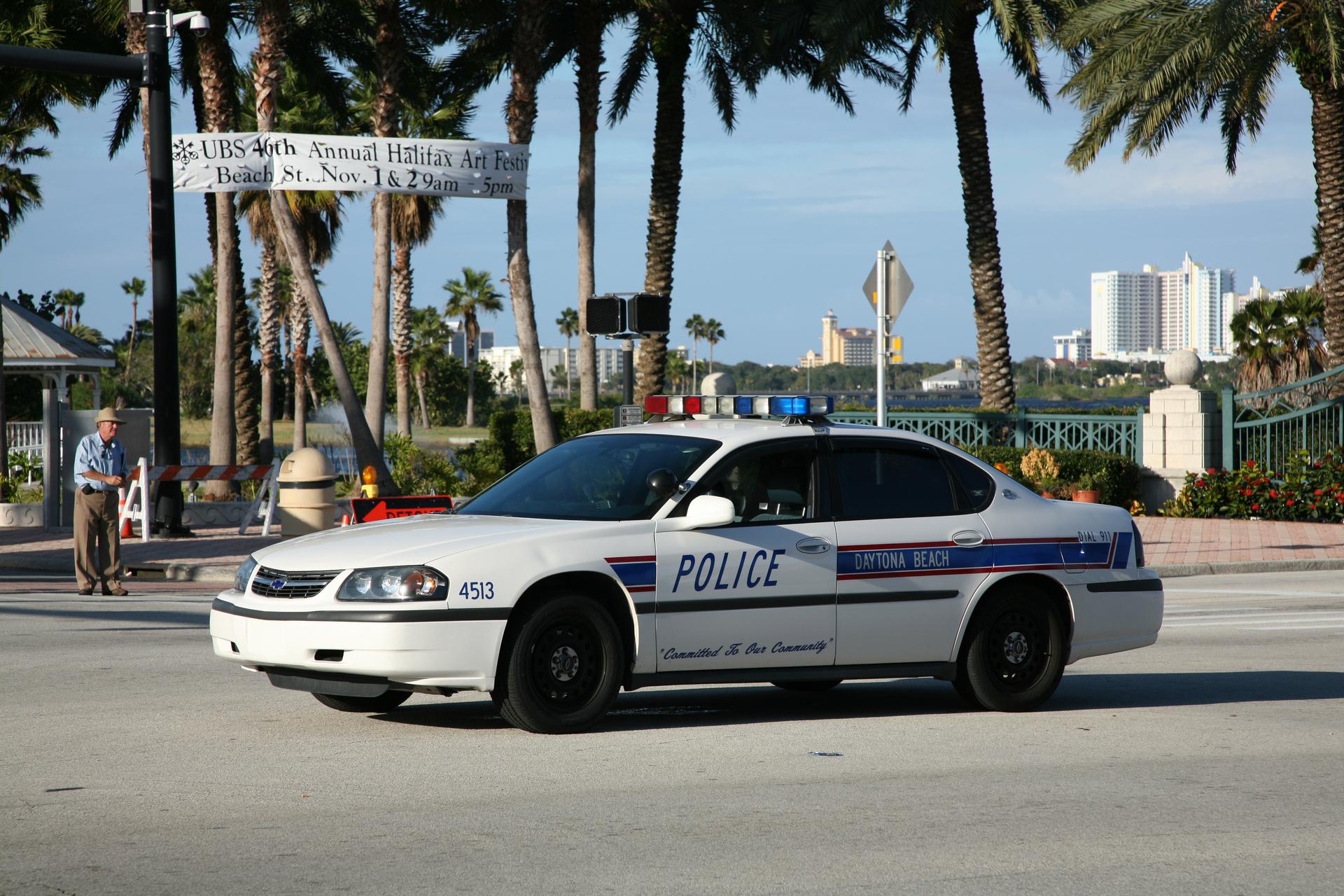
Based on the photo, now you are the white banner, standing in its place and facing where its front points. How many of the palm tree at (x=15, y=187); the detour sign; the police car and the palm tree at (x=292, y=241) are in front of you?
2

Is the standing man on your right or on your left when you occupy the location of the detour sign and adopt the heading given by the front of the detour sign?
on your right

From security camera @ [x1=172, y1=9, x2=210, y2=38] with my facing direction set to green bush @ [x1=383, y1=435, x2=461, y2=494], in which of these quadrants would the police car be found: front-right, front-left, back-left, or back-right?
back-right

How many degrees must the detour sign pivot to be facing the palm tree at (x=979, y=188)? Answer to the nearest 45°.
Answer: approximately 135° to its left

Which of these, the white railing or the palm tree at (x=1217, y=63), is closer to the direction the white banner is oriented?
the palm tree

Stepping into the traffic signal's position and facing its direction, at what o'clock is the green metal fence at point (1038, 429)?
The green metal fence is roughly at 7 o'clock from the traffic signal.

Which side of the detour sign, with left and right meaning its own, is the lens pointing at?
front

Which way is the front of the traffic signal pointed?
toward the camera

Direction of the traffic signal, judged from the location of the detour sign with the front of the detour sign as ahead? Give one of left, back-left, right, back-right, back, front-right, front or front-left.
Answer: back-left

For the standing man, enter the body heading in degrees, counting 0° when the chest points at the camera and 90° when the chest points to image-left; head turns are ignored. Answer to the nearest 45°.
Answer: approximately 315°
